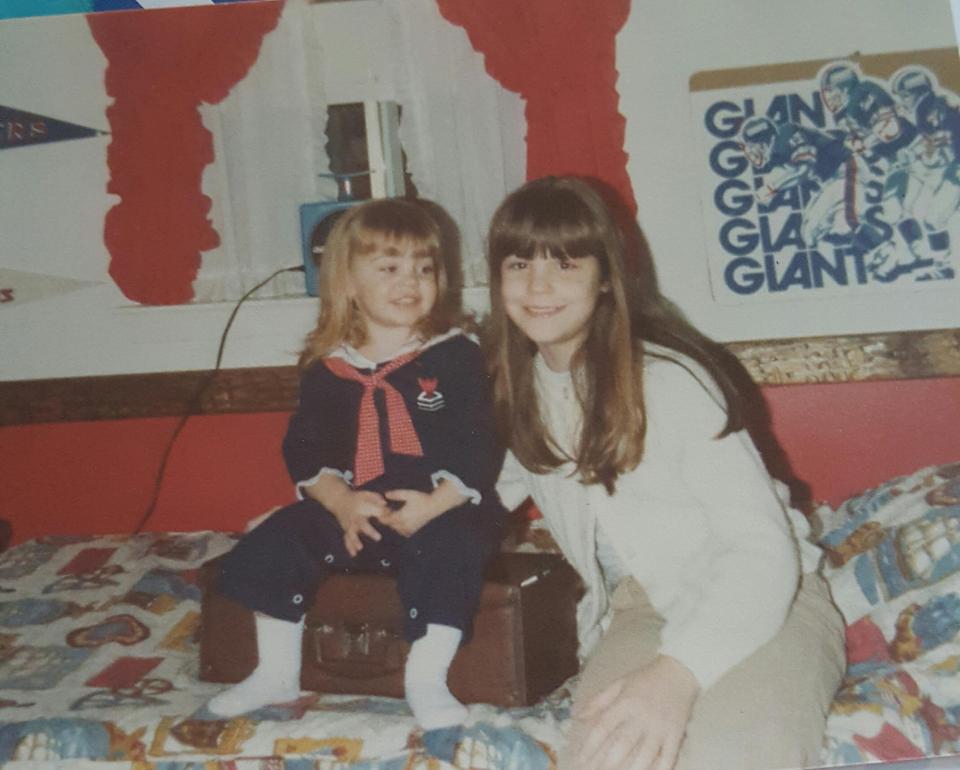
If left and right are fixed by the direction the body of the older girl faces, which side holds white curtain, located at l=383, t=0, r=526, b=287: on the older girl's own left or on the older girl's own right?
on the older girl's own right

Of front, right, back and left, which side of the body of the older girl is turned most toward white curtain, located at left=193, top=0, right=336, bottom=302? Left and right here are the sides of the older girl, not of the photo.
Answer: right

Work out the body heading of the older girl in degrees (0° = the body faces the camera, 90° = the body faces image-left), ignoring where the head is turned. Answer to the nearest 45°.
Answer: approximately 45°

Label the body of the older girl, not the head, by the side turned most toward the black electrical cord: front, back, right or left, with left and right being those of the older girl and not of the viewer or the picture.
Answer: right
